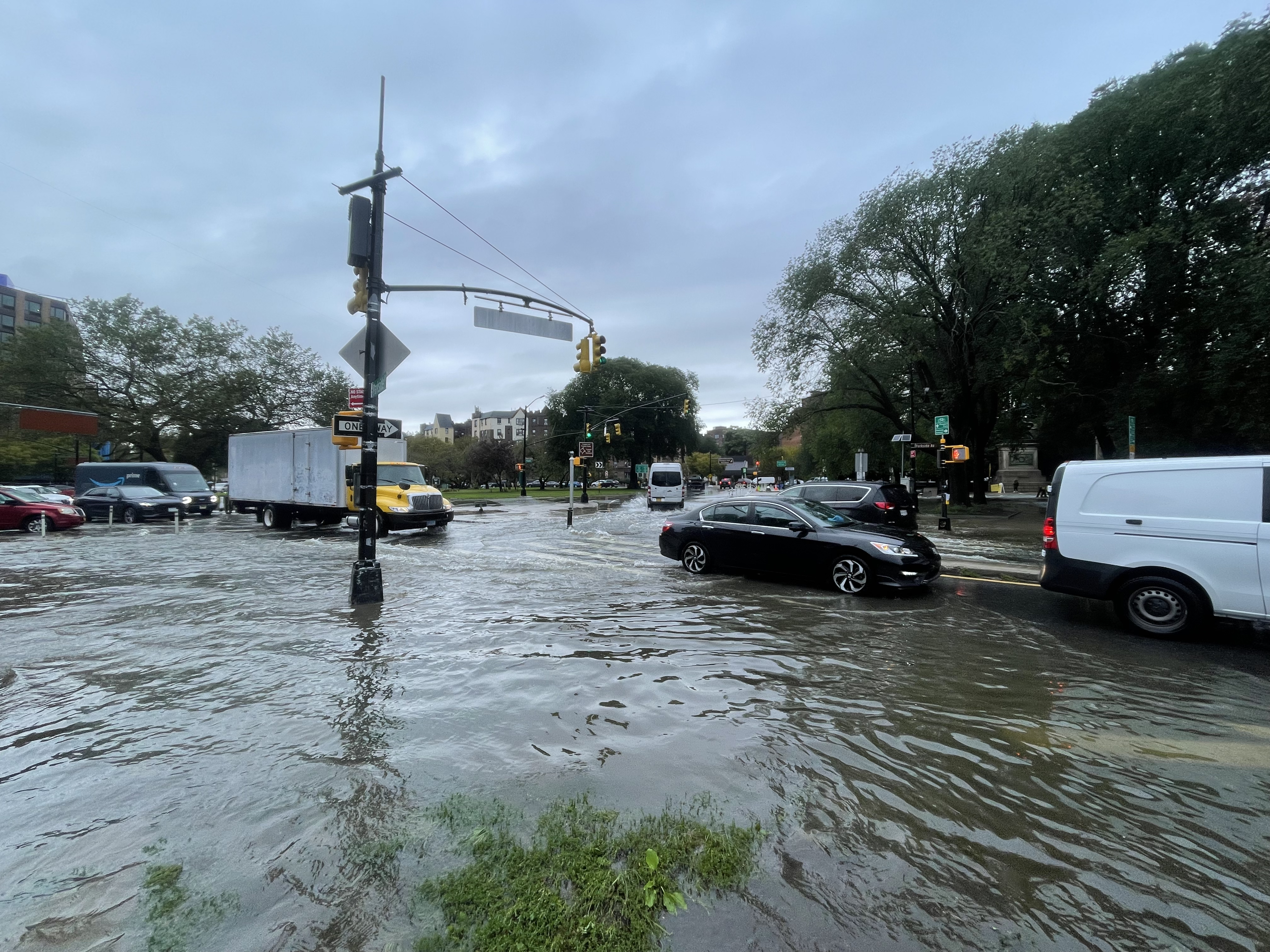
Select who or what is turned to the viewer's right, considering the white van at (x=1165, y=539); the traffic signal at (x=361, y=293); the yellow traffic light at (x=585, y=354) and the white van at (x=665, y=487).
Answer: the white van at (x=1165, y=539)

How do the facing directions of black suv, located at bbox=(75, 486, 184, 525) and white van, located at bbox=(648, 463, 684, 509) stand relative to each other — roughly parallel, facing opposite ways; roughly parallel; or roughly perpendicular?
roughly perpendicular

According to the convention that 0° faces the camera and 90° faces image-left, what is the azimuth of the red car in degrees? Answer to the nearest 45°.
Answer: approximately 315°

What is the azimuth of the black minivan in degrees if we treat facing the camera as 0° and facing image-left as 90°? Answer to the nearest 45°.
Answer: approximately 135°

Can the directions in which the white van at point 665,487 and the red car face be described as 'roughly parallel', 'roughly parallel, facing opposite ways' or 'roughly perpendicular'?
roughly perpendicular

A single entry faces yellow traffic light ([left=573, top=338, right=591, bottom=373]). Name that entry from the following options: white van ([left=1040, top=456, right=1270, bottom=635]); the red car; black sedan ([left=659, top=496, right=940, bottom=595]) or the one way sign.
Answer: the red car

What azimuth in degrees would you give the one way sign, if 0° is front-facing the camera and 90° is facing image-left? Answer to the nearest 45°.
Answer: approximately 0°

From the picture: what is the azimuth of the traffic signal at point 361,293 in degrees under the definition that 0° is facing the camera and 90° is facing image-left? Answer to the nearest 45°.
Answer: approximately 135°
